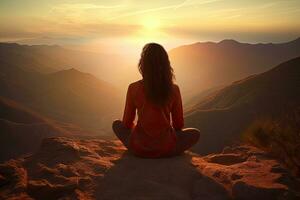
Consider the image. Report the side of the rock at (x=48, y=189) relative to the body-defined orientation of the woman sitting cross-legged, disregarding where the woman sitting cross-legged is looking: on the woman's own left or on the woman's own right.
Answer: on the woman's own left

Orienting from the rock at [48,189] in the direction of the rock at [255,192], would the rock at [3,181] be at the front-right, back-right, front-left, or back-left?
back-left

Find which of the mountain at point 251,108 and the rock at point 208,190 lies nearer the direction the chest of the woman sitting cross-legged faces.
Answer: the mountain

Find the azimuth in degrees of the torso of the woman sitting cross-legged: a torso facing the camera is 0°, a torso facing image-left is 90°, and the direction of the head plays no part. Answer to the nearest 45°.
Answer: approximately 180°

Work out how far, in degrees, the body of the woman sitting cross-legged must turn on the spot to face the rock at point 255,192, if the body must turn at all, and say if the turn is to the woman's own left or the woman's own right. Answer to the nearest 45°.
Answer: approximately 135° to the woman's own right

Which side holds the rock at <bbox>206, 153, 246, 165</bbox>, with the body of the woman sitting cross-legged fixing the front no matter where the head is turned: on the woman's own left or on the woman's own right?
on the woman's own right
